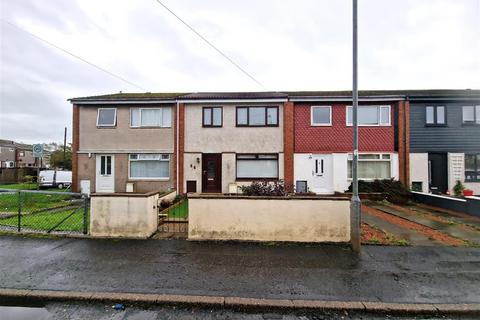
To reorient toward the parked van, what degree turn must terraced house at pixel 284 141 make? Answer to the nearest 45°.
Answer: approximately 90° to its right

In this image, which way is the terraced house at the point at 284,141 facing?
toward the camera

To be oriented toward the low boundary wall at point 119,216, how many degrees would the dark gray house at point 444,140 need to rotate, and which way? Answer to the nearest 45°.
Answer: approximately 45° to its right

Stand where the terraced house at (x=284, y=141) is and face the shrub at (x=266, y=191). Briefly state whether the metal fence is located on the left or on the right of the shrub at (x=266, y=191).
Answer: right

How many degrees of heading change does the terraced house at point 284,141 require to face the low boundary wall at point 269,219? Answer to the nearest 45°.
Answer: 0° — it already faces it

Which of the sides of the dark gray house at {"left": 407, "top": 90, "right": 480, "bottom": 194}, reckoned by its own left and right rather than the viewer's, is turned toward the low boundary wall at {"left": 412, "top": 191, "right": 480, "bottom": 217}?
front

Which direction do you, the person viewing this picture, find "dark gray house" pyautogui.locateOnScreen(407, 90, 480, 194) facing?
facing the viewer

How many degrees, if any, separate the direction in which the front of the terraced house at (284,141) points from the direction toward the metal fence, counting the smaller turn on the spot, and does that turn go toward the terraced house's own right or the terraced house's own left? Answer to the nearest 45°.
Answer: approximately 45° to the terraced house's own right

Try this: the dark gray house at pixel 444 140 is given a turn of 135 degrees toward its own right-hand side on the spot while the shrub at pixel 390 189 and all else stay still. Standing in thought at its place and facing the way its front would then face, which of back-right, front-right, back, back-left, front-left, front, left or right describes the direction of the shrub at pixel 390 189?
left

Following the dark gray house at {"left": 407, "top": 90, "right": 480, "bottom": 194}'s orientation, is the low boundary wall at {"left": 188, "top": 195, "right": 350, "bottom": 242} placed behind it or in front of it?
in front

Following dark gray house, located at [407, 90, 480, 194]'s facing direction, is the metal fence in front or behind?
in front
